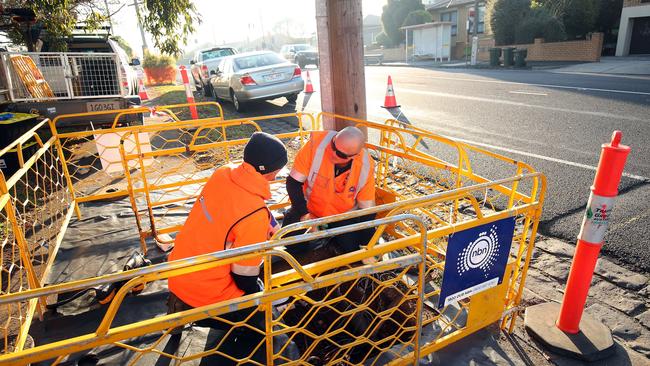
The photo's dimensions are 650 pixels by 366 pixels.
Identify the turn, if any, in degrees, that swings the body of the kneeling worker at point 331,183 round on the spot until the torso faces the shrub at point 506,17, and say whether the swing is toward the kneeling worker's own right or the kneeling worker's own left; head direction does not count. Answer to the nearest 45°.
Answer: approximately 135° to the kneeling worker's own left

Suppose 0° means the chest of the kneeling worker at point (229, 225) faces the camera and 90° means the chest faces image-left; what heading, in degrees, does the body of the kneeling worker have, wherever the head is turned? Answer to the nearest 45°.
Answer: approximately 225°

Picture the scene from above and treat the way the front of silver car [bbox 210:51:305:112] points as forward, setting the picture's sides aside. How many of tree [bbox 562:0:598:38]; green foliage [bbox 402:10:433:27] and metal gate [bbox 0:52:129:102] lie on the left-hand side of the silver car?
1

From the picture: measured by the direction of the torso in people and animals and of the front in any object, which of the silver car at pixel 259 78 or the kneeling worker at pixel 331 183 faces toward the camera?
the kneeling worker

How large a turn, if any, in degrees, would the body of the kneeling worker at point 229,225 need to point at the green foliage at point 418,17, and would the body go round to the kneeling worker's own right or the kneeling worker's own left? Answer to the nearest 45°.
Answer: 0° — they already face it

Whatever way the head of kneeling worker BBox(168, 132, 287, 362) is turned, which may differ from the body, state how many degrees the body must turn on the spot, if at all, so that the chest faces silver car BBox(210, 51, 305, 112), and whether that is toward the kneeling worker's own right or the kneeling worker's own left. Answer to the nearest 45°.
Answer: approximately 45° to the kneeling worker's own left

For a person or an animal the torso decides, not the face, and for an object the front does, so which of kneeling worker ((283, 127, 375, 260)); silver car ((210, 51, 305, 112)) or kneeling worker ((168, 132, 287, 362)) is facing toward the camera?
kneeling worker ((283, 127, 375, 260))

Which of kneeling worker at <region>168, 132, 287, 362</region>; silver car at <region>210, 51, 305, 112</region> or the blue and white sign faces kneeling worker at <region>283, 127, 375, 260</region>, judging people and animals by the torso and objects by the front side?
kneeling worker at <region>168, 132, 287, 362</region>

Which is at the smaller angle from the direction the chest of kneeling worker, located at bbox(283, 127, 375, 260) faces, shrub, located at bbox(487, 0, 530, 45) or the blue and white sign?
the blue and white sign

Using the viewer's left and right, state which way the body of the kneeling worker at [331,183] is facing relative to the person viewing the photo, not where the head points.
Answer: facing the viewer

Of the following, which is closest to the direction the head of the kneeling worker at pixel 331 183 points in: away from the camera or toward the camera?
toward the camera

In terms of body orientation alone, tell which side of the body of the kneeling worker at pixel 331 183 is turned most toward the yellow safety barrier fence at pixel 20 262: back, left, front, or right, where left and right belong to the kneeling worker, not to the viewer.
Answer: right

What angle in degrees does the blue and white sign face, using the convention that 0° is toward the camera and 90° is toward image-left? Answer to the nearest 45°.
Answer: approximately 315°

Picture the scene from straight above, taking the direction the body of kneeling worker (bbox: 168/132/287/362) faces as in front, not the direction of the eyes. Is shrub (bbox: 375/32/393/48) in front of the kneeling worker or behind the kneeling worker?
in front

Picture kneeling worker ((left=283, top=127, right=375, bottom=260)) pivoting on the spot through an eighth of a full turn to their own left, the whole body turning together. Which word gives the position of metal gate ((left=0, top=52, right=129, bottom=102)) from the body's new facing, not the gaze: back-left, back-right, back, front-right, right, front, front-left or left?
back

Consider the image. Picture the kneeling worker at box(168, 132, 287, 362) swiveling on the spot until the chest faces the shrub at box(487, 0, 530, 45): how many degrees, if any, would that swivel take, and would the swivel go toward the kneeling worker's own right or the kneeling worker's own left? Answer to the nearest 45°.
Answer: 0° — they already face it

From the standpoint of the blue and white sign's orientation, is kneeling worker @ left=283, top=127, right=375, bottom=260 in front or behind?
behind

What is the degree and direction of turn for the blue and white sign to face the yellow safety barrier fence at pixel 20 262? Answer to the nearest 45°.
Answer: approximately 135° to its right

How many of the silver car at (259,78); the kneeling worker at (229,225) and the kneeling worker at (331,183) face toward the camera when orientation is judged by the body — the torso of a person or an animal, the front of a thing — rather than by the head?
1
